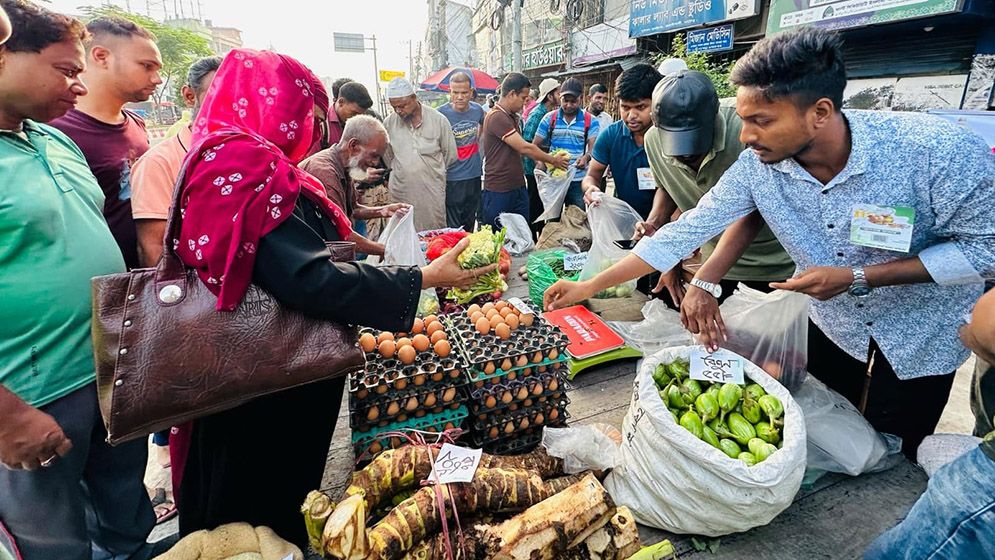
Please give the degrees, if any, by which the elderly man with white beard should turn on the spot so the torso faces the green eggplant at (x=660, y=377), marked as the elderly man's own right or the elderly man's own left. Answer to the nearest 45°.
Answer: approximately 45° to the elderly man's own right

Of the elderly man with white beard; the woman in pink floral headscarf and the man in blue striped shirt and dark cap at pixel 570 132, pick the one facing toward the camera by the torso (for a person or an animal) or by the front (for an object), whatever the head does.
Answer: the man in blue striped shirt and dark cap

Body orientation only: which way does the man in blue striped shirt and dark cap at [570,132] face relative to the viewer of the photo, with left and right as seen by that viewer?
facing the viewer

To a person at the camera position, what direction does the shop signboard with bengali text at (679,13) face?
facing the viewer and to the left of the viewer

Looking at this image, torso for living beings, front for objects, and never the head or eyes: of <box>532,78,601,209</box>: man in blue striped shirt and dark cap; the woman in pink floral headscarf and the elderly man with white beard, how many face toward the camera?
1

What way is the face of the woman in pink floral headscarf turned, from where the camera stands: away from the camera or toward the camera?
away from the camera

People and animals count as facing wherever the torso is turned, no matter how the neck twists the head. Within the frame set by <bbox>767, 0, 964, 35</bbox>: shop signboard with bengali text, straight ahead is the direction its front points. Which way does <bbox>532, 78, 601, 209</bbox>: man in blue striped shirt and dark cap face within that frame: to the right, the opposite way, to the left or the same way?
to the left

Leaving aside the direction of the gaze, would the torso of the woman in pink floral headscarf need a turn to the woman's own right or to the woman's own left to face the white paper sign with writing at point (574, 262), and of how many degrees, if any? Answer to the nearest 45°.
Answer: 0° — they already face it

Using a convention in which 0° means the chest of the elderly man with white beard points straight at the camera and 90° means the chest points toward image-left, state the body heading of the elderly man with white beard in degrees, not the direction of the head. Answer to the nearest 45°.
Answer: approximately 270°

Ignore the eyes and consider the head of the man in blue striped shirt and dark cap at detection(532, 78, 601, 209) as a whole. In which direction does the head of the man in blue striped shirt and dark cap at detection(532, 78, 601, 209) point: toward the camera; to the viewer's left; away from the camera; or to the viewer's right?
toward the camera

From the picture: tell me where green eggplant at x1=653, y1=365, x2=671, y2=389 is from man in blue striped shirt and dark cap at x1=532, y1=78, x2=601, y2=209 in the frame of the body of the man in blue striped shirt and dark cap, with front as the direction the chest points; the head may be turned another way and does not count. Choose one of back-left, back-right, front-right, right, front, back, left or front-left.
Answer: front

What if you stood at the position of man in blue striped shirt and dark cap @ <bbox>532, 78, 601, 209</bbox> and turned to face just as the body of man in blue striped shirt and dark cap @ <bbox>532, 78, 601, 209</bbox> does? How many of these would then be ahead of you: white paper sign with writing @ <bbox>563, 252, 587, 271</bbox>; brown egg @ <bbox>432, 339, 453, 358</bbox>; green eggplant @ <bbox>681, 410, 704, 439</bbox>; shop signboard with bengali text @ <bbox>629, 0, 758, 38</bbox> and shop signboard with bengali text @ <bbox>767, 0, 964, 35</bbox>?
3

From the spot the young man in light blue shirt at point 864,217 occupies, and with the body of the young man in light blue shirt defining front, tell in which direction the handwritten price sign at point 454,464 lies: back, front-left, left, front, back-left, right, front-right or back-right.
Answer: front
